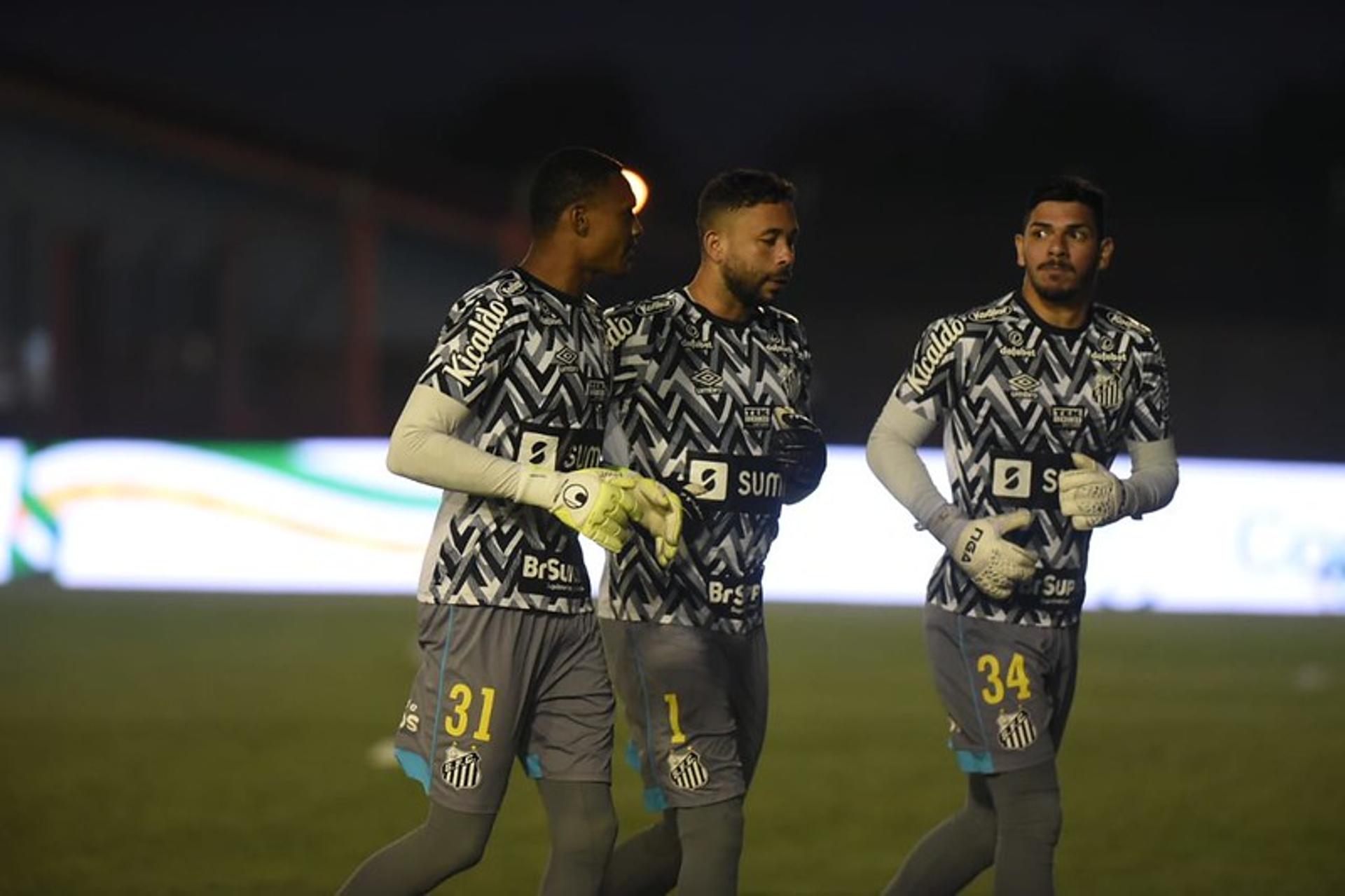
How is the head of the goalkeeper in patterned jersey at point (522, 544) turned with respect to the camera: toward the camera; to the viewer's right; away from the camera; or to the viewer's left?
to the viewer's right

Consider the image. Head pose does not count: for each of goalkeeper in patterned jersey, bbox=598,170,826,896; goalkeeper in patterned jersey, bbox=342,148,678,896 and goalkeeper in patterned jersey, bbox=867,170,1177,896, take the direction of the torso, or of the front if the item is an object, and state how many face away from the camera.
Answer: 0

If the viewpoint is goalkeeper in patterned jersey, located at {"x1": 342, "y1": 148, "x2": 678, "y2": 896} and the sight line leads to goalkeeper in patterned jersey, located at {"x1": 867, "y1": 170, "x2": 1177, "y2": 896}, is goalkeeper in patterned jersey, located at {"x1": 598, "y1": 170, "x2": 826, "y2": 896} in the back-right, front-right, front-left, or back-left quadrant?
front-left

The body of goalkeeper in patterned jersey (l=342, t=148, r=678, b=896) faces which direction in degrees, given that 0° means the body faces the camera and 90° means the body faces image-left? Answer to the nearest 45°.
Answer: approximately 315°

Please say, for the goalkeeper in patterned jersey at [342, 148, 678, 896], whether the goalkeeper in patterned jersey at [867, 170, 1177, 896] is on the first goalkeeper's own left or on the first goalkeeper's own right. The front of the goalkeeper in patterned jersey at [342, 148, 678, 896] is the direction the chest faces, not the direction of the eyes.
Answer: on the first goalkeeper's own left

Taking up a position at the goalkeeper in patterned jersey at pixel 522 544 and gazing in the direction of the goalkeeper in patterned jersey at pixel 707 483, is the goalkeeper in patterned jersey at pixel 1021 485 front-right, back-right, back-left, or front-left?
front-right

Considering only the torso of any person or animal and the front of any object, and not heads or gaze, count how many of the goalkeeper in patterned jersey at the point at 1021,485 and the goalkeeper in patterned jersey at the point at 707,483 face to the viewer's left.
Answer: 0

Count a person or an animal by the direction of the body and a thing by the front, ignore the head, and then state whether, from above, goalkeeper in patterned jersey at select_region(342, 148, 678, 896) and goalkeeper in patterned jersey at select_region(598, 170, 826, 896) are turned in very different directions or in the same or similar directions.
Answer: same or similar directions

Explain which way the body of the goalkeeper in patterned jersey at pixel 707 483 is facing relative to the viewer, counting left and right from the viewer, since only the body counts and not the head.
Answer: facing the viewer and to the right of the viewer

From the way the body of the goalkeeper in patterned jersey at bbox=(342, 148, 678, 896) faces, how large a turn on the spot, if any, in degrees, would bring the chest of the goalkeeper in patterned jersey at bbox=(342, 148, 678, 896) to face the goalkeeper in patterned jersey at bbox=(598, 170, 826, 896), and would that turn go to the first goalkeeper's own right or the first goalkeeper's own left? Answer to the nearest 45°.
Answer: approximately 90° to the first goalkeeper's own left

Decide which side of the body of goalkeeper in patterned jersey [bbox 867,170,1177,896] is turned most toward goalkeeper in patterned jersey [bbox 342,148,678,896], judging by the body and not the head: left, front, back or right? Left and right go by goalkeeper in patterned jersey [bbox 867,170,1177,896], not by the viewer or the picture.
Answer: right

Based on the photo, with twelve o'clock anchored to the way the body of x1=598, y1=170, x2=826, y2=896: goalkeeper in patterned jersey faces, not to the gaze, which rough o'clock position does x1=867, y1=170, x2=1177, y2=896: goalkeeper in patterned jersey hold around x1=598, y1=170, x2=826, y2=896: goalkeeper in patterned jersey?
x1=867, y1=170, x2=1177, y2=896: goalkeeper in patterned jersey is roughly at 10 o'clock from x1=598, y1=170, x2=826, y2=896: goalkeeper in patterned jersey.

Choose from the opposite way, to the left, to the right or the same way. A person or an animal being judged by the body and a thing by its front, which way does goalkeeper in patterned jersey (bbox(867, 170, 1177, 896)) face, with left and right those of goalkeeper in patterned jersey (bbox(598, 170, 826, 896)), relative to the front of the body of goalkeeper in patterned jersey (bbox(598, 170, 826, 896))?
the same way

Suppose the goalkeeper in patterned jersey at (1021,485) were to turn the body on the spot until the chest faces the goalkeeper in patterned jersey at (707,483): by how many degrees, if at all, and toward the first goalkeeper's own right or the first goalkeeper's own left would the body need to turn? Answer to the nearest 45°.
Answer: approximately 135° to the first goalkeeper's own right

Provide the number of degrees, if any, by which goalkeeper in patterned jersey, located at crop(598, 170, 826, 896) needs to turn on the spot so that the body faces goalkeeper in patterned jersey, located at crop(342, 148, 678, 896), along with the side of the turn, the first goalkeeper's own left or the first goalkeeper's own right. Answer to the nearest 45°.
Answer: approximately 90° to the first goalkeeper's own right
